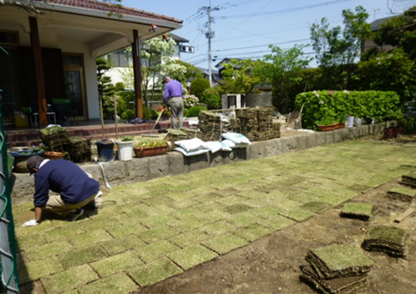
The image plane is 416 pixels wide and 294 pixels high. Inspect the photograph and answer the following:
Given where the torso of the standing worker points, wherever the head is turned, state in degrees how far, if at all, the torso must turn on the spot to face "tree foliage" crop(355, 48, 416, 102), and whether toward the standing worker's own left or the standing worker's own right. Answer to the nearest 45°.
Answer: approximately 90° to the standing worker's own right

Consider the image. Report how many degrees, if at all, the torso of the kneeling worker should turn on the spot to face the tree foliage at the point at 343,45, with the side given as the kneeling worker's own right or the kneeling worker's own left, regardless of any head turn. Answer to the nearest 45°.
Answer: approximately 135° to the kneeling worker's own right

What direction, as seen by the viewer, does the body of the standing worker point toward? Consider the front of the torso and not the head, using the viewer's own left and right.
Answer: facing away from the viewer and to the left of the viewer

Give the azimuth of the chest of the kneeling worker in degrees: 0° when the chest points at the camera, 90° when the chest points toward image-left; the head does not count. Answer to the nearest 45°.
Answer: approximately 90°

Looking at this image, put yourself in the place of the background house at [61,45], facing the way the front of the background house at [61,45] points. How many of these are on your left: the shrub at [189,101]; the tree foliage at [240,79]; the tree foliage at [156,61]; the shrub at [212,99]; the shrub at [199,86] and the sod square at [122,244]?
5

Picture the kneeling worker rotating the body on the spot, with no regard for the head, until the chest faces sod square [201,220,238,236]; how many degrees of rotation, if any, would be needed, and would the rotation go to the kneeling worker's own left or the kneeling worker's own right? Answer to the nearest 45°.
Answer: approximately 135° to the kneeling worker's own left

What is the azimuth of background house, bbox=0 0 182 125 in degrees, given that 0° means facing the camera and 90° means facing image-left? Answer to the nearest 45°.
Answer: approximately 315°

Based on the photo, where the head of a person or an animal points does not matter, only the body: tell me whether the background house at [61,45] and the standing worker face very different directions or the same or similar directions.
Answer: very different directions

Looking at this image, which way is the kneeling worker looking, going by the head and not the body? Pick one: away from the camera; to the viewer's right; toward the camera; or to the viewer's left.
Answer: to the viewer's left

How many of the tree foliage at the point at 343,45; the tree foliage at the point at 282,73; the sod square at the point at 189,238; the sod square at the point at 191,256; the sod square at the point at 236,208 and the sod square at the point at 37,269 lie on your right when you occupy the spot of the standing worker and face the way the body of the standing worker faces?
2

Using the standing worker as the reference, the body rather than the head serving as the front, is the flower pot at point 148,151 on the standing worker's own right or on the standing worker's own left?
on the standing worker's own left
